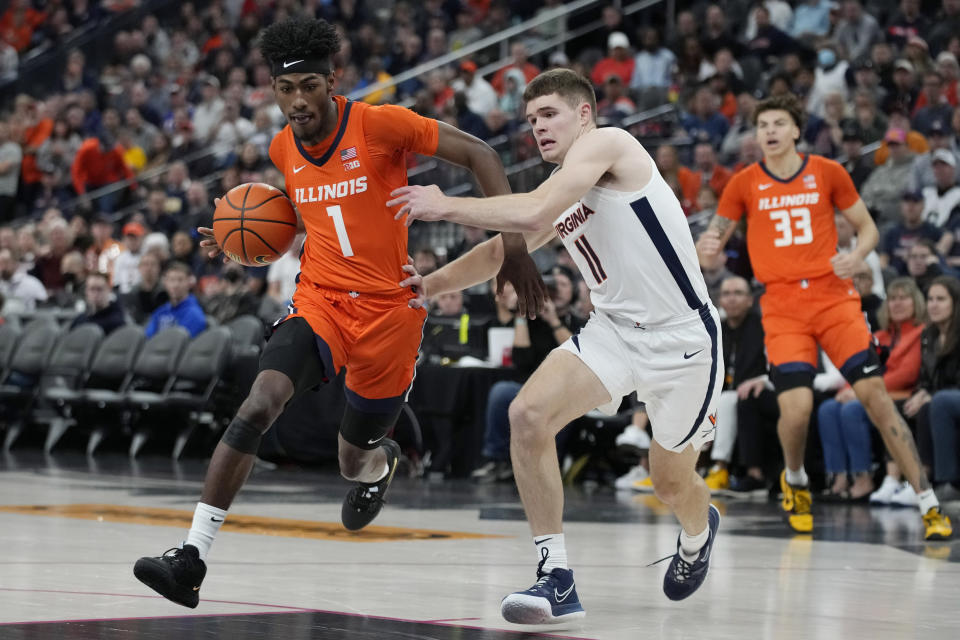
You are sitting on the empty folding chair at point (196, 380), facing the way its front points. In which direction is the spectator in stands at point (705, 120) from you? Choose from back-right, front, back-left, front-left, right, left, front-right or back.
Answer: back-left

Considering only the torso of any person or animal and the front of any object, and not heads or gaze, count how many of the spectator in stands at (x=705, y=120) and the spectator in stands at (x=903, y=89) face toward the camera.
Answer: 2

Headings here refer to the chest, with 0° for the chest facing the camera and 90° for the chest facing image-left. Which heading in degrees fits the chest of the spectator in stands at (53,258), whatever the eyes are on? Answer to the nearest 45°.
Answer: approximately 315°

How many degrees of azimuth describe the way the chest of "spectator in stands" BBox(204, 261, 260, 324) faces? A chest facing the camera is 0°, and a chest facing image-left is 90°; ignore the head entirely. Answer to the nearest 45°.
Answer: approximately 0°

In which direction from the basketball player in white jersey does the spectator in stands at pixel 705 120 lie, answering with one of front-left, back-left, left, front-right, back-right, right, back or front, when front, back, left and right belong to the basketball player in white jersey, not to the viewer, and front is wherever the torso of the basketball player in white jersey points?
back-right

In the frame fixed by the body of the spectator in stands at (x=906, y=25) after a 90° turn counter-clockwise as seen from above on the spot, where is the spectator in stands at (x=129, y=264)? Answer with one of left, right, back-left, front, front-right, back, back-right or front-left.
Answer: back
